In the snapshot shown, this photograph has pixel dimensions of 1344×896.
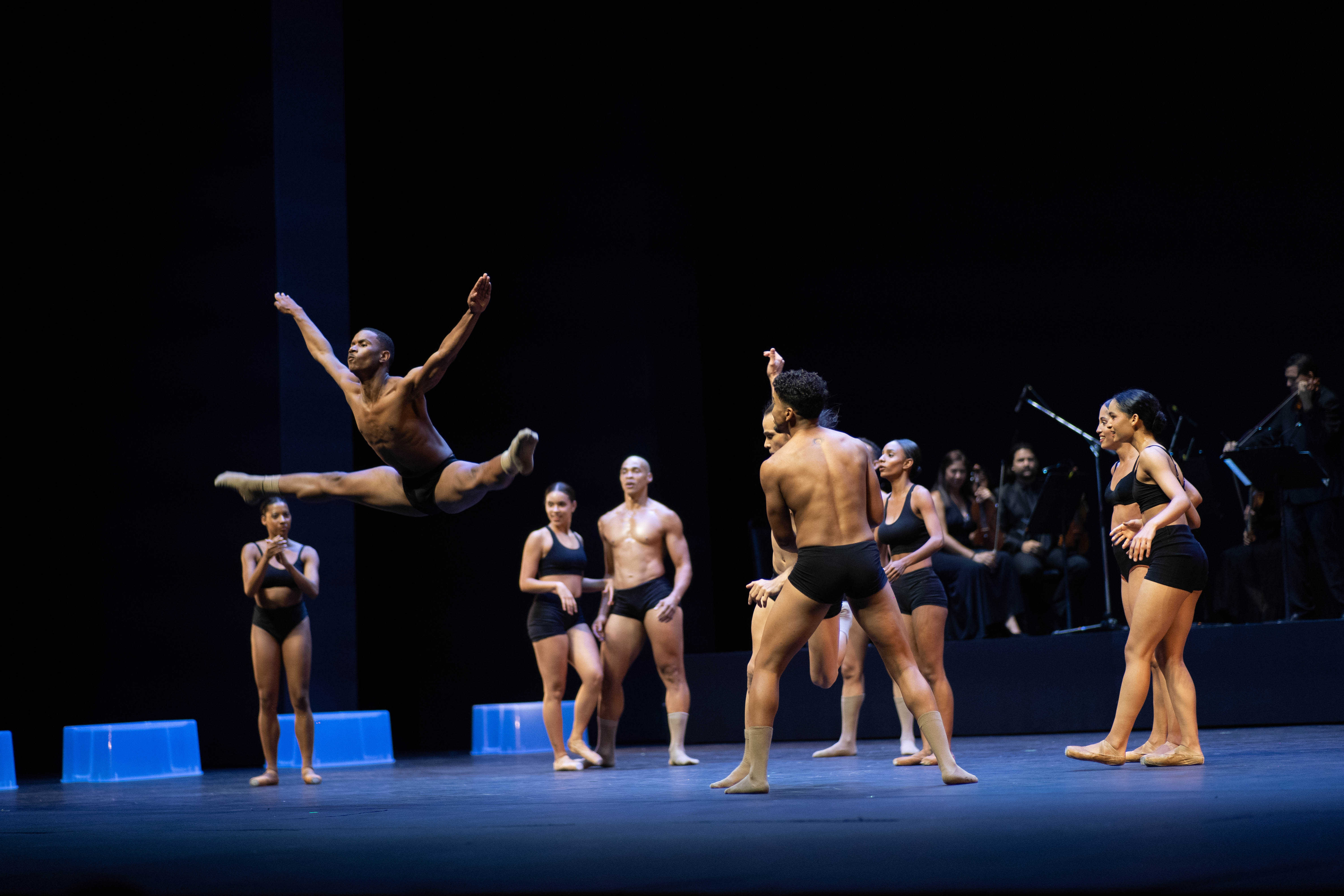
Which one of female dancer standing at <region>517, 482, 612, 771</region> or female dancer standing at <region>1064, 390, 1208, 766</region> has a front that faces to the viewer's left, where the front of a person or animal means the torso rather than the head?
female dancer standing at <region>1064, 390, 1208, 766</region>

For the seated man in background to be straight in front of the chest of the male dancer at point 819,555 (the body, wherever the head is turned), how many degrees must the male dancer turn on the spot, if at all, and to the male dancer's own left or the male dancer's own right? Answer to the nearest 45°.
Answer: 0° — they already face them

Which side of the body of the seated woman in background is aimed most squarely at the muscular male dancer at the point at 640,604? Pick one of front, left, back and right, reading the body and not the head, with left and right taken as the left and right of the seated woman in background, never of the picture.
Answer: right

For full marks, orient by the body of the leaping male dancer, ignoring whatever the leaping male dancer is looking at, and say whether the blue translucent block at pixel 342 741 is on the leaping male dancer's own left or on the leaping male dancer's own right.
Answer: on the leaping male dancer's own right

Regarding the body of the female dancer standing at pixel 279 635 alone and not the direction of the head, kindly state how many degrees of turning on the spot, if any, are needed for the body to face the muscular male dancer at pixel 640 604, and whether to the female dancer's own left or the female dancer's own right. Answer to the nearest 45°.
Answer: approximately 90° to the female dancer's own left

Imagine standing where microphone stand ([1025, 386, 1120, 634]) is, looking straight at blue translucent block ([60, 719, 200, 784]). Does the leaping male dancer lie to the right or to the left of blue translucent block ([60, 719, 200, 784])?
left

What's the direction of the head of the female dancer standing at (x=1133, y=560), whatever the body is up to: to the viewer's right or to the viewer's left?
to the viewer's left

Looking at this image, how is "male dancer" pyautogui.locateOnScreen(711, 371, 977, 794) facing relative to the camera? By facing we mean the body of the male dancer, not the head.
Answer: away from the camera
